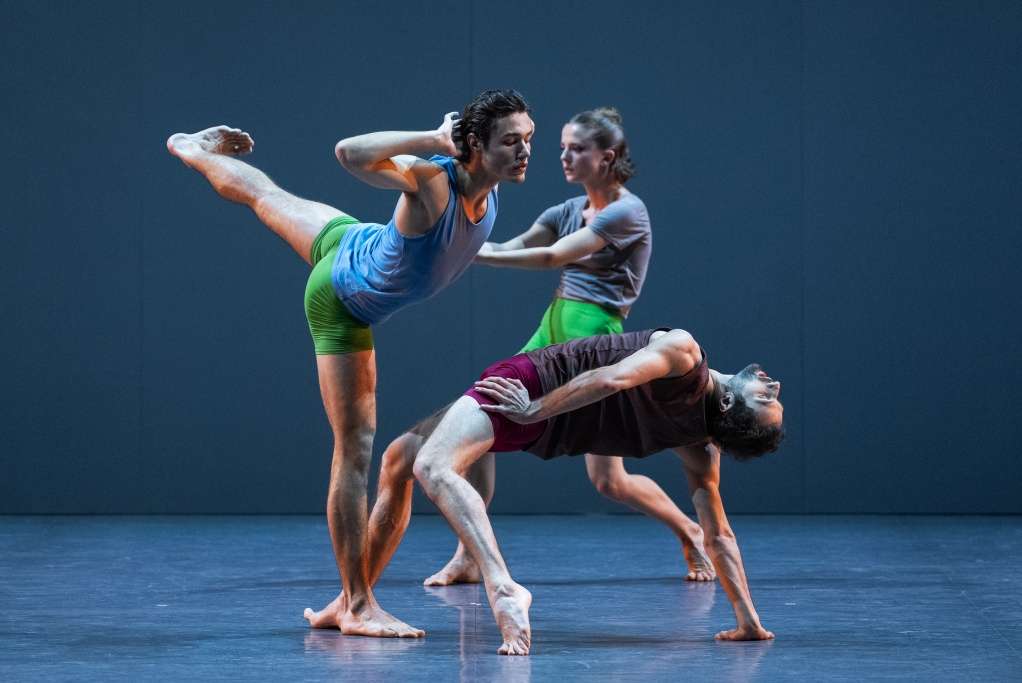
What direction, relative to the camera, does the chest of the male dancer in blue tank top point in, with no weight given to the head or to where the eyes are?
to the viewer's right

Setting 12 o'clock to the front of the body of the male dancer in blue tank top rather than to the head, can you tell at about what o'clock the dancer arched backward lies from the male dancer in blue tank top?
The dancer arched backward is roughly at 1 o'clock from the male dancer in blue tank top.
